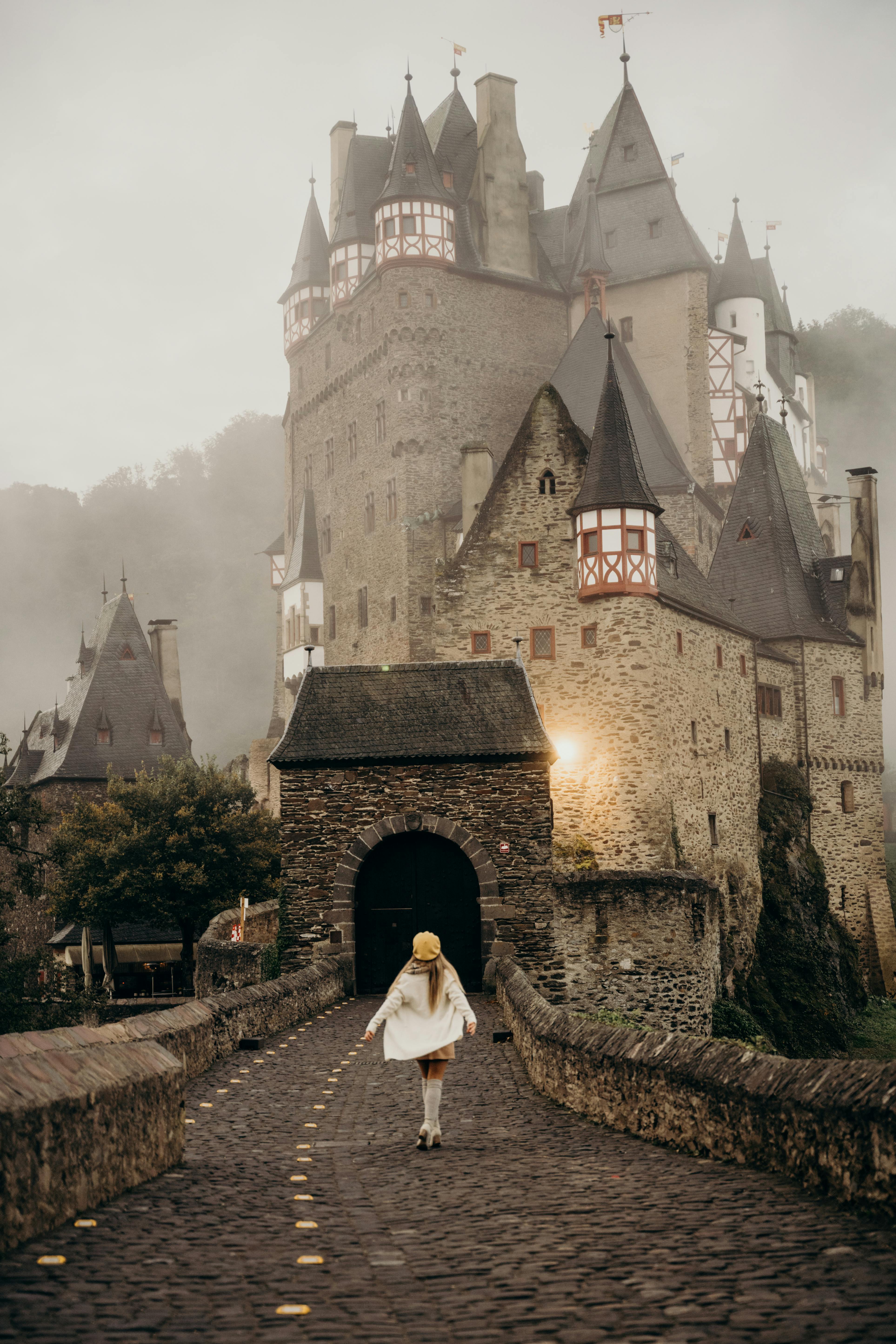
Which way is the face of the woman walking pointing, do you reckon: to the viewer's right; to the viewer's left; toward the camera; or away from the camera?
away from the camera

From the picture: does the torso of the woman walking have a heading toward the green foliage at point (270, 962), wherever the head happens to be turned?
yes

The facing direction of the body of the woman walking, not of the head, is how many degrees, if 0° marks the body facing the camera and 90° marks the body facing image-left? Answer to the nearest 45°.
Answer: approximately 180°

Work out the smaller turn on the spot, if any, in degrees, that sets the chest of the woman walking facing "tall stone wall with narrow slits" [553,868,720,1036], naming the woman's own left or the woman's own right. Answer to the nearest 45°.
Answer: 0° — they already face it
